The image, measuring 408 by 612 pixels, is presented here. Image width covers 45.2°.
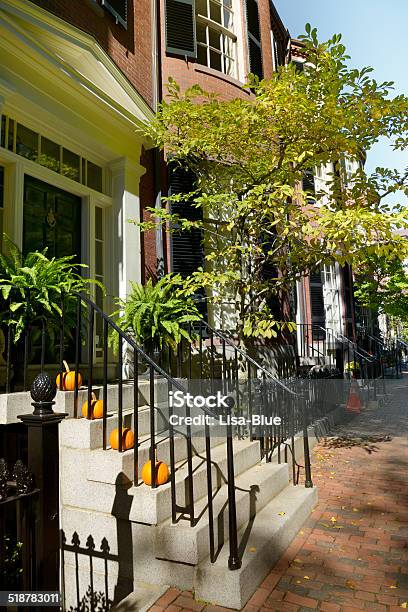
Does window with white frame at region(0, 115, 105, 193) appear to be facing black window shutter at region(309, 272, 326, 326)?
no

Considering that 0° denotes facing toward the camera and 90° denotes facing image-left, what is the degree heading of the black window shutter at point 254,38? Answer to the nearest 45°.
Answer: approximately 315°

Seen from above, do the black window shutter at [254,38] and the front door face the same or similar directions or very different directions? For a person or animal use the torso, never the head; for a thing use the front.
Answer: same or similar directions

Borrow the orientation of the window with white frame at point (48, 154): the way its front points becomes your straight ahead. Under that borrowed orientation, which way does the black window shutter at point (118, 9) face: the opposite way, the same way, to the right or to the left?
the same way

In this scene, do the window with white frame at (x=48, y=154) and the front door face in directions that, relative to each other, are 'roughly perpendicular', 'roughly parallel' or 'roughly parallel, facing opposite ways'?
roughly parallel

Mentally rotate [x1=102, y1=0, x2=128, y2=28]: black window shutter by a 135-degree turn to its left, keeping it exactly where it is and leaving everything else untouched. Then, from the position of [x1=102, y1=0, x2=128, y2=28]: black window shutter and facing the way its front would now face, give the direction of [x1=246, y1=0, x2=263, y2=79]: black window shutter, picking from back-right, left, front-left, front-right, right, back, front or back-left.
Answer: front-right

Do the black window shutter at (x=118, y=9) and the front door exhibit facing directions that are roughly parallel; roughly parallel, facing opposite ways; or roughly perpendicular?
roughly parallel

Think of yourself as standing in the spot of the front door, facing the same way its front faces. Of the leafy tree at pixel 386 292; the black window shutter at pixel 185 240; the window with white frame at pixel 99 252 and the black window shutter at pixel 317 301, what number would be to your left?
4

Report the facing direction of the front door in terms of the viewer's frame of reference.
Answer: facing the viewer and to the right of the viewer
